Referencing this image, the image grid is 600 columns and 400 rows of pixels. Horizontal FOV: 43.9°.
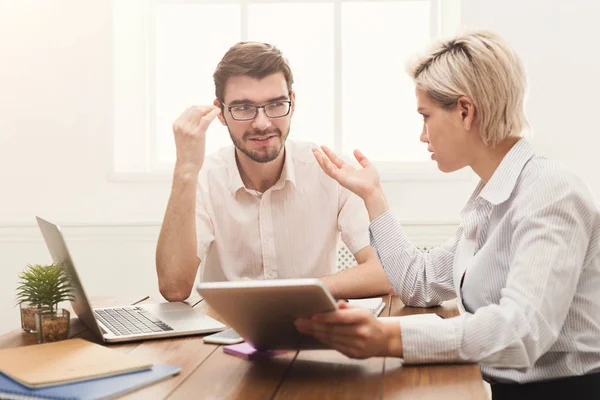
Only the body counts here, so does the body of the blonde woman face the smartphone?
yes

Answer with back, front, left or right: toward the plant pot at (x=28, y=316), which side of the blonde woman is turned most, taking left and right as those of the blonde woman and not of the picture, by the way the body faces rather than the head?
front

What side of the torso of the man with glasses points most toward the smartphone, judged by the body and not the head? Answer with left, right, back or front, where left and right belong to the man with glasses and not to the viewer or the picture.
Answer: front

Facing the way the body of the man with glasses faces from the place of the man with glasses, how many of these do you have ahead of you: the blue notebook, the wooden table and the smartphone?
3

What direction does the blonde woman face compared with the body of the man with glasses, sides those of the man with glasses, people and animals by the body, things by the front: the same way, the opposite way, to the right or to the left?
to the right

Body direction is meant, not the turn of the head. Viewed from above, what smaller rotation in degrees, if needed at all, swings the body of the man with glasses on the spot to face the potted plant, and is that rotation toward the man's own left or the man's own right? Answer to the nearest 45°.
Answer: approximately 45° to the man's own right

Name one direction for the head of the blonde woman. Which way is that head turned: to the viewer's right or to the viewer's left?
to the viewer's left

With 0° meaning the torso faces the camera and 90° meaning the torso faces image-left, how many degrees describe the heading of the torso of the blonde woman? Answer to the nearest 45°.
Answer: approximately 90°

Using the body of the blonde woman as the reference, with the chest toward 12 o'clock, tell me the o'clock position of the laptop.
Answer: The laptop is roughly at 12 o'clock from the blonde woman.
